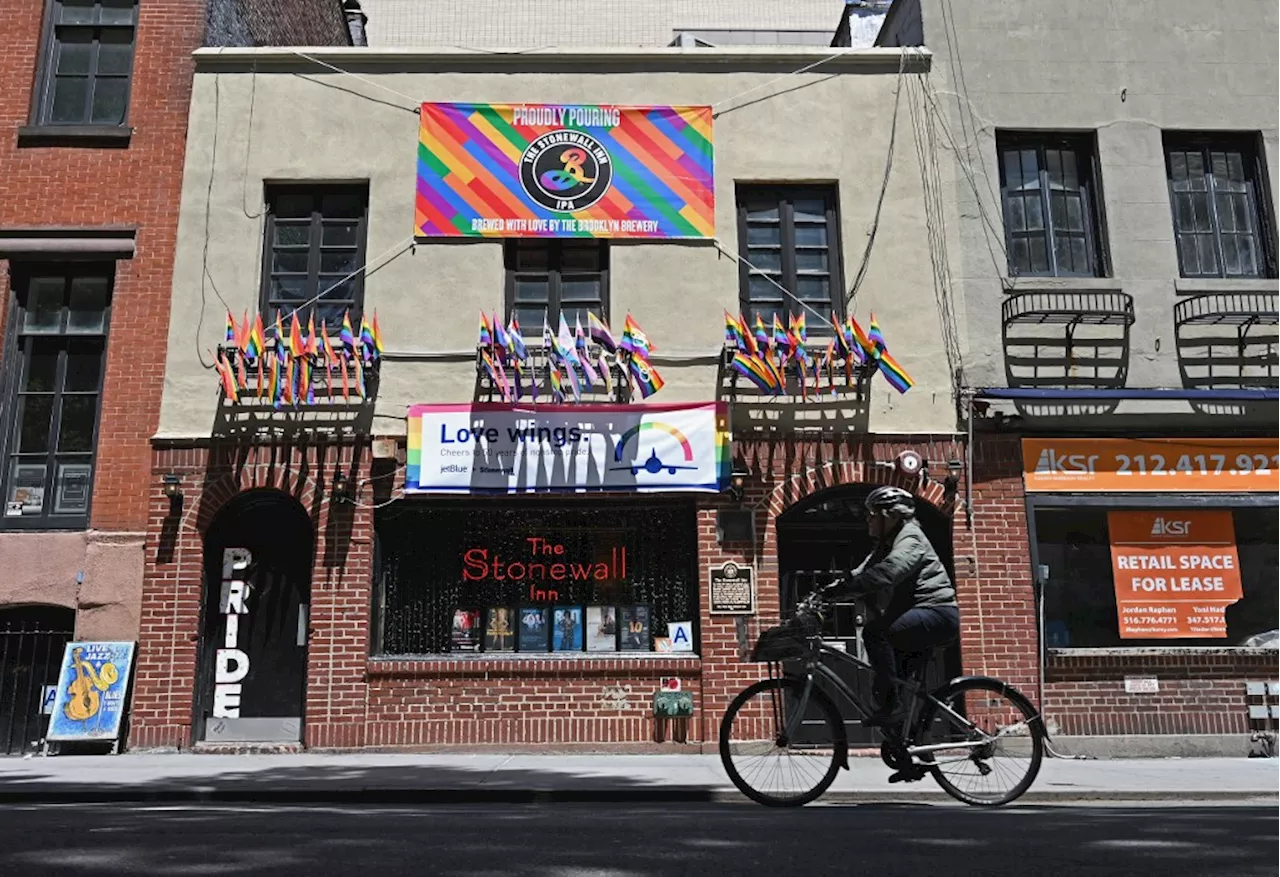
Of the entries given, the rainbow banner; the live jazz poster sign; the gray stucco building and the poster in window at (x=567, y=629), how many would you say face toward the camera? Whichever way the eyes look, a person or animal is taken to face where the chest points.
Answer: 4

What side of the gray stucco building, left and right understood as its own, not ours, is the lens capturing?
front

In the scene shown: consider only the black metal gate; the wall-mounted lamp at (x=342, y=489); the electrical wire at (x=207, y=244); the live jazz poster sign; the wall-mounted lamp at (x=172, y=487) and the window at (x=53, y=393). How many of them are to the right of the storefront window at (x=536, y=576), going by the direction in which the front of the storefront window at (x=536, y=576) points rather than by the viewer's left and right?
6

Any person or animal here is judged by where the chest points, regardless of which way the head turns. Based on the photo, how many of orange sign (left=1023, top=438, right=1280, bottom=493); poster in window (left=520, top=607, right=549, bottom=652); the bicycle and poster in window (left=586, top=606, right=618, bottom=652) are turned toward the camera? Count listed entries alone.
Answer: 3

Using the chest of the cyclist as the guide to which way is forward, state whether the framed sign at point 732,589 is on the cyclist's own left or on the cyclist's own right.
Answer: on the cyclist's own right

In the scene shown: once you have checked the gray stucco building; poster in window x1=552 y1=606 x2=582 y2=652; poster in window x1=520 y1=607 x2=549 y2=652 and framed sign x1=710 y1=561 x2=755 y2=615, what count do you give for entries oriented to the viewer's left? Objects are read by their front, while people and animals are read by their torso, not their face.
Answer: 0

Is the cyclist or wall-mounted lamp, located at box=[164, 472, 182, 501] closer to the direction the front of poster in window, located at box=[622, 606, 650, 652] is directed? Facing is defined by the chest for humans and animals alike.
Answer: the cyclist

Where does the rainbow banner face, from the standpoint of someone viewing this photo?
facing the viewer

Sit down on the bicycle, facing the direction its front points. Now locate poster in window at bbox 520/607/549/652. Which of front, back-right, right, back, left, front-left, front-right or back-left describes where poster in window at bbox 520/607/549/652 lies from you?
front-right

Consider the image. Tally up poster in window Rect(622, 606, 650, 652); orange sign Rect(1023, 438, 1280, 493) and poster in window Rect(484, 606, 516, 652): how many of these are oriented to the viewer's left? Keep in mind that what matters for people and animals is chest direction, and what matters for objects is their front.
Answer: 0

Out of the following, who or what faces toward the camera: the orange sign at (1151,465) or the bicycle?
the orange sign

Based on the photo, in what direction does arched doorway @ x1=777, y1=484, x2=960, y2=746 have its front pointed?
toward the camera

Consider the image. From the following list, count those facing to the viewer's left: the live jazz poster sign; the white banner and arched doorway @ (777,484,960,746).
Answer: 0

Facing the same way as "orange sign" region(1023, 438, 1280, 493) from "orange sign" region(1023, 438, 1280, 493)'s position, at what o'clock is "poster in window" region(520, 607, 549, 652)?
The poster in window is roughly at 2 o'clock from the orange sign.

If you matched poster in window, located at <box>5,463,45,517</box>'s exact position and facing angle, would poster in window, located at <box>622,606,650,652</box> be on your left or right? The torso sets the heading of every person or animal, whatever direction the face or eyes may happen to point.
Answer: on your left

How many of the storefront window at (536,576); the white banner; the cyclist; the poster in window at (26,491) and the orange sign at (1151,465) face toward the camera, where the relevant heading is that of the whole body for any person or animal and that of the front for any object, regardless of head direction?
4
